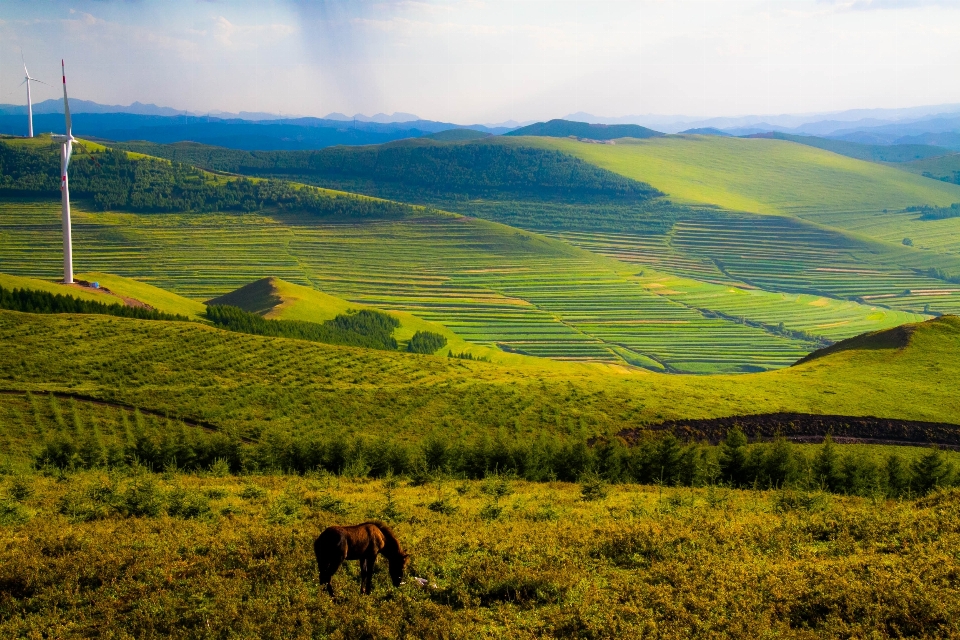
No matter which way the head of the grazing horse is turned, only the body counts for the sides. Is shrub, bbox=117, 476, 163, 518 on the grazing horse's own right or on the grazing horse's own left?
on the grazing horse's own left

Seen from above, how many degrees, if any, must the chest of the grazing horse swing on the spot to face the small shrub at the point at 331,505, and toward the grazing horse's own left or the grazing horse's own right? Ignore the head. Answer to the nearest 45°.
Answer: approximately 90° to the grazing horse's own left

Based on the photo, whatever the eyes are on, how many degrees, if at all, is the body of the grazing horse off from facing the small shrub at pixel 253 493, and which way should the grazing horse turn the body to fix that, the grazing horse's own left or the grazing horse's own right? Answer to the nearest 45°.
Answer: approximately 90° to the grazing horse's own left

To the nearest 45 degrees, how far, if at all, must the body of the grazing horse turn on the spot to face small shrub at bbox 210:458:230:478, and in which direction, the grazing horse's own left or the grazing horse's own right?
approximately 90° to the grazing horse's own left

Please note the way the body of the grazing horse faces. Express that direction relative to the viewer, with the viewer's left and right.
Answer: facing to the right of the viewer

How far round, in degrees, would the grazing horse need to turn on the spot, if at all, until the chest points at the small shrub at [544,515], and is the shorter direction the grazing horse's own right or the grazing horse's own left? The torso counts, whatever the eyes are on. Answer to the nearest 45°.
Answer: approximately 45° to the grazing horse's own left

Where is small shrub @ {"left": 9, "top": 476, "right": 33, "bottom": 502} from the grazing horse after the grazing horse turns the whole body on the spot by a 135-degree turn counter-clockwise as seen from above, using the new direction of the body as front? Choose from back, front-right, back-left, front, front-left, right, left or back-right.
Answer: front

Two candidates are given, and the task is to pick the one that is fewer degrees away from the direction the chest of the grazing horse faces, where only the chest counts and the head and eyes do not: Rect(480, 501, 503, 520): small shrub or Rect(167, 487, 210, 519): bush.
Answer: the small shrub
